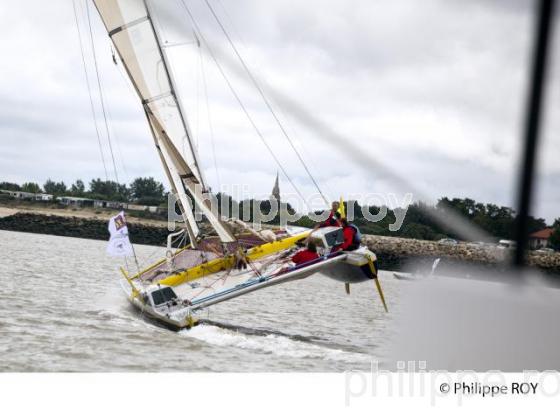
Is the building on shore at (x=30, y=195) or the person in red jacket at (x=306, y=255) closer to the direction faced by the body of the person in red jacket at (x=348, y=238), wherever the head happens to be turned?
the person in red jacket

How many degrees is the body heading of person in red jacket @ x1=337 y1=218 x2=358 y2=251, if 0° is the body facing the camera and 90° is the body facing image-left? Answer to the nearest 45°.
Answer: approximately 90°

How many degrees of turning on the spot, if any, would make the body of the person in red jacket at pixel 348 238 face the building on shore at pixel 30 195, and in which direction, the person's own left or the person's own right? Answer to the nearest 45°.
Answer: approximately 45° to the person's own right

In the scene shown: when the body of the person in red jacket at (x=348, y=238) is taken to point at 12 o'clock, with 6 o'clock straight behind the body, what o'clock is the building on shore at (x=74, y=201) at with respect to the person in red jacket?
The building on shore is roughly at 2 o'clock from the person in red jacket.
